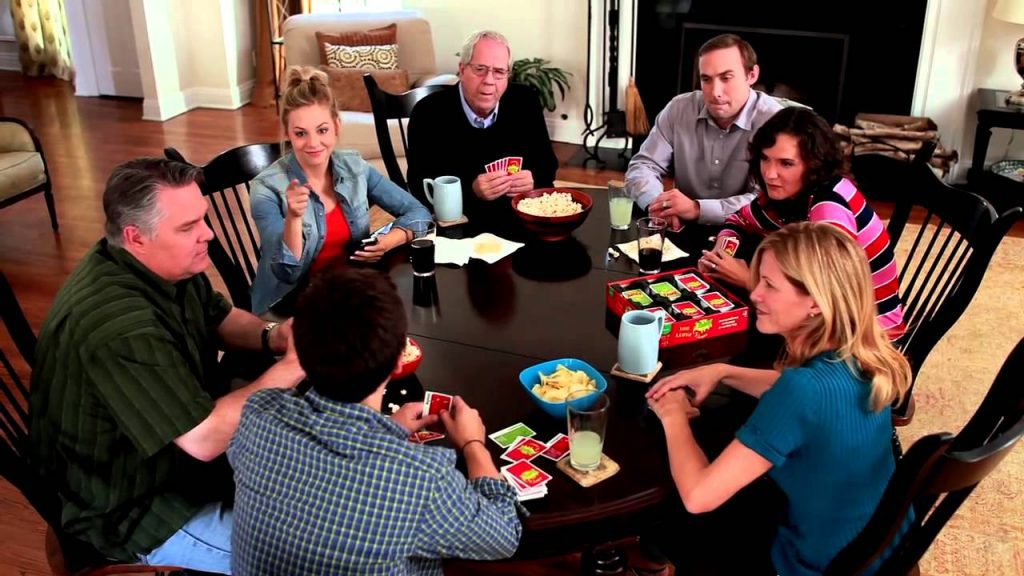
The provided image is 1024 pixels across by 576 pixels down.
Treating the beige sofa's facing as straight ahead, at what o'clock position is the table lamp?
The table lamp is roughly at 10 o'clock from the beige sofa.

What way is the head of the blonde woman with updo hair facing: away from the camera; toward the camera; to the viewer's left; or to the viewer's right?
toward the camera

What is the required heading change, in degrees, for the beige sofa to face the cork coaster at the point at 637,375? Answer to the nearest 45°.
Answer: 0° — it already faces it

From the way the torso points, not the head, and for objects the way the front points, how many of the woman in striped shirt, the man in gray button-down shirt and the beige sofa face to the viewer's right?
0

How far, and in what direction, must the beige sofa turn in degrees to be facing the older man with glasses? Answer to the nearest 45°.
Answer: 0° — it already faces them

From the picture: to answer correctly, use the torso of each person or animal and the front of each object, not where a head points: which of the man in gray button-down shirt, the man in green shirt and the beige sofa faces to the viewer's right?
the man in green shirt

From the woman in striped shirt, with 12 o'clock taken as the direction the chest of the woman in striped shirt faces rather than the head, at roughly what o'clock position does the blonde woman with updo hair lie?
The blonde woman with updo hair is roughly at 1 o'clock from the woman in striped shirt.

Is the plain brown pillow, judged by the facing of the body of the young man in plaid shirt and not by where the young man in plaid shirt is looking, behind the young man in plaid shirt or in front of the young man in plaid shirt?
in front

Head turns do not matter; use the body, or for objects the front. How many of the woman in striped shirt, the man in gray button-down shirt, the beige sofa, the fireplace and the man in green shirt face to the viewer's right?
1

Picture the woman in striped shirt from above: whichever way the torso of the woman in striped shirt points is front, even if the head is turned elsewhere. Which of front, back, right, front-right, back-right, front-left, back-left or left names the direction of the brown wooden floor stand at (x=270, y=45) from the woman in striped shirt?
right

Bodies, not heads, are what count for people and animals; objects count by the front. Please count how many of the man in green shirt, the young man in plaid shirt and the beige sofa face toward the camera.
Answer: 1

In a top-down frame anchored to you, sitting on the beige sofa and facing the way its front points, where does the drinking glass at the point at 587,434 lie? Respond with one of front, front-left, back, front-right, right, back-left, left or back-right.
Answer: front

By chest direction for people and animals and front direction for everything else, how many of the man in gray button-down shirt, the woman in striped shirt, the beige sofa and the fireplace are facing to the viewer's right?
0

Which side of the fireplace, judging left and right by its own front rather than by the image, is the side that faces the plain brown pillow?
right

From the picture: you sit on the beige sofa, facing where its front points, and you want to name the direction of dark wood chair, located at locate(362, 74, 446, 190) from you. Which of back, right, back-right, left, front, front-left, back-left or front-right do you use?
front

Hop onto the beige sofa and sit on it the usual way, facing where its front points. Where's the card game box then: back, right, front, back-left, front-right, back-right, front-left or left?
front

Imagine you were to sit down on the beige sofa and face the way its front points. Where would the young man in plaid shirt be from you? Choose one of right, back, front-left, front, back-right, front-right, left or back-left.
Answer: front

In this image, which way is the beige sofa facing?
toward the camera

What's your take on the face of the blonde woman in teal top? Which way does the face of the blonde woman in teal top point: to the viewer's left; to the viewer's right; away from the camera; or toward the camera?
to the viewer's left

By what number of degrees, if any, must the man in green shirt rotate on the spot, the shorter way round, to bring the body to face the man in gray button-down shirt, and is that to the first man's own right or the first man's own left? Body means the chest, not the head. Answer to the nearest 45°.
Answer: approximately 45° to the first man's own left

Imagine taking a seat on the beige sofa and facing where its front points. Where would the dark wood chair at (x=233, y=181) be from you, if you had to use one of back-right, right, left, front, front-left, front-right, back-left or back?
front
